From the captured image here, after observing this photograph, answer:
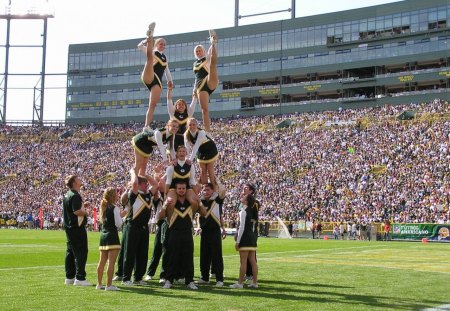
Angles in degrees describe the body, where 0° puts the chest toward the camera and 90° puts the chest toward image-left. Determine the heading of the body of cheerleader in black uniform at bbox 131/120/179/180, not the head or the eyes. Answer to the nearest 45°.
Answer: approximately 315°

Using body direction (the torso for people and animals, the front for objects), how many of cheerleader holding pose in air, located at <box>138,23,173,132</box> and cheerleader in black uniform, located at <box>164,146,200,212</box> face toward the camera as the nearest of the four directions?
2

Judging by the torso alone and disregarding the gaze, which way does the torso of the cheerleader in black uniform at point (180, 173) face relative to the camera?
toward the camera

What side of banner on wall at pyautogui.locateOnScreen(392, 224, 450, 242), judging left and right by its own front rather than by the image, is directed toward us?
front

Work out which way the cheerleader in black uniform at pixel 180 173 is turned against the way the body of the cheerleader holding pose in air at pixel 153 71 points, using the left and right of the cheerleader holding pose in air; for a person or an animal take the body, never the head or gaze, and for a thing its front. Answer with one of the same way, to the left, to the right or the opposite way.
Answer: the same way

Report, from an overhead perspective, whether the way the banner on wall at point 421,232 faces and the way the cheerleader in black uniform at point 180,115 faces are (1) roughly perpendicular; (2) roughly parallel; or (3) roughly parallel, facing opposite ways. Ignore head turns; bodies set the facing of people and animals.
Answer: roughly parallel
